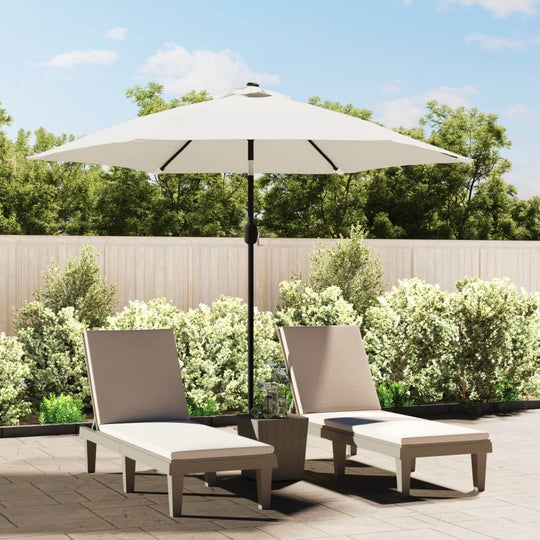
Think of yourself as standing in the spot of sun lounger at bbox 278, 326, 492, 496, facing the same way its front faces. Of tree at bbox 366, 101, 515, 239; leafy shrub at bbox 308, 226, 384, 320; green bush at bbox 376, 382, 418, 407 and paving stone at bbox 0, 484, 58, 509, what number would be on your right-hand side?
1

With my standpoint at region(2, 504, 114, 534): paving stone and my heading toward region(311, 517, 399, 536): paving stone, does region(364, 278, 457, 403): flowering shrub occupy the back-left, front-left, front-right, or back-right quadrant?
front-left

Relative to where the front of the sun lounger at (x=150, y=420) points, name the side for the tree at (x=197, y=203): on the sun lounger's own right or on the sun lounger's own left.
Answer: on the sun lounger's own left

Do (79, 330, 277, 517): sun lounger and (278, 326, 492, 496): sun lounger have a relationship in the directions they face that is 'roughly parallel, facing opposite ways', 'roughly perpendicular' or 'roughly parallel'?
roughly parallel

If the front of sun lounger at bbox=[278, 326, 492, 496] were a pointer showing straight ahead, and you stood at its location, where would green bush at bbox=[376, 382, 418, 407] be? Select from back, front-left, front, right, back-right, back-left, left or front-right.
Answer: back-left

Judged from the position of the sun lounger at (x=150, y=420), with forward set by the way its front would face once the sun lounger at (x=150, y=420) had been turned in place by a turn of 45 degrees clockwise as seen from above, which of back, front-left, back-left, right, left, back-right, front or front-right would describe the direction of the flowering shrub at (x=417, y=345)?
back-left

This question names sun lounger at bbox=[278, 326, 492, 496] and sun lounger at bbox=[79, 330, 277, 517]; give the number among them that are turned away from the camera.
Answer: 0

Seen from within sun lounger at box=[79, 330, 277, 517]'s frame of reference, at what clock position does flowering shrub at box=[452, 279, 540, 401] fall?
The flowering shrub is roughly at 9 o'clock from the sun lounger.

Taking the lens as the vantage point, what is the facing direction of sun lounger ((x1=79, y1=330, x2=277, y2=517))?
facing the viewer and to the right of the viewer

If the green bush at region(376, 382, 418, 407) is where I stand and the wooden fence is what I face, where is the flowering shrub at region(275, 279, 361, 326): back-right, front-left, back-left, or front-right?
front-left

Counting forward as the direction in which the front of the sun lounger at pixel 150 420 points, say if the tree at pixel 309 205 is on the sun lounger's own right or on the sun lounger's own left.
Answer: on the sun lounger's own left

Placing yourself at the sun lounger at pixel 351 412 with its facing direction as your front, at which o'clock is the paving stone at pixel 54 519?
The paving stone is roughly at 3 o'clock from the sun lounger.

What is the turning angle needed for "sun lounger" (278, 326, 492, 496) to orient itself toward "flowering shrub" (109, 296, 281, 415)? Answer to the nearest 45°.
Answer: approximately 180°

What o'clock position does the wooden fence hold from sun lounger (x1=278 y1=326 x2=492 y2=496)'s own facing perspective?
The wooden fence is roughly at 7 o'clock from the sun lounger.
